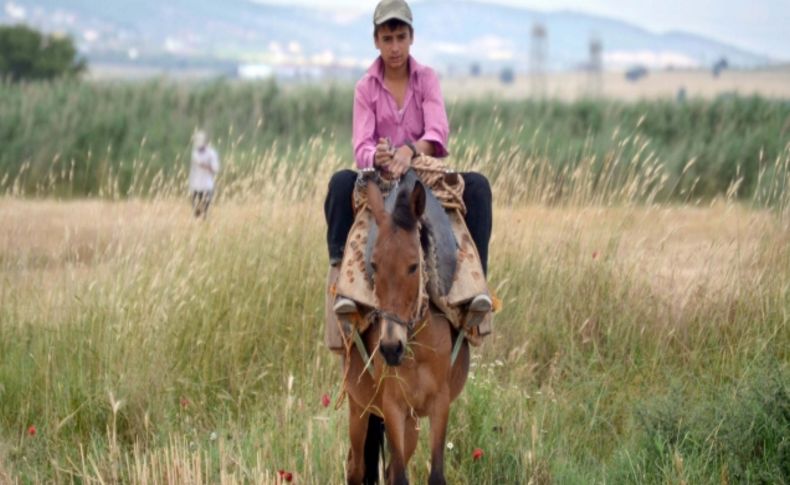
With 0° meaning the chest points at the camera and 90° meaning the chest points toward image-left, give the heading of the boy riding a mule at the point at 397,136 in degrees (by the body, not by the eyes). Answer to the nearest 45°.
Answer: approximately 0°
